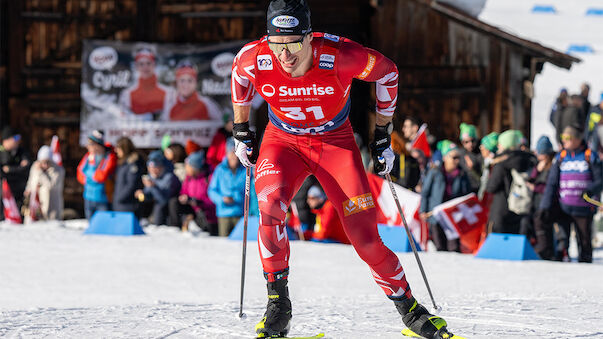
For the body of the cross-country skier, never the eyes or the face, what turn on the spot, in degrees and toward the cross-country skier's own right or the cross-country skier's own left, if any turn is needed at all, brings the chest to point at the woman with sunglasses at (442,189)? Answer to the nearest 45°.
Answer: approximately 180°

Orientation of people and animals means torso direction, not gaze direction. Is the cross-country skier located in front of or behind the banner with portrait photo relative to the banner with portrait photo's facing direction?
in front

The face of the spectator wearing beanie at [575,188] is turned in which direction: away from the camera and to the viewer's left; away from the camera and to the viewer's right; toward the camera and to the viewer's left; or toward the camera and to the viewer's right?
toward the camera and to the viewer's left

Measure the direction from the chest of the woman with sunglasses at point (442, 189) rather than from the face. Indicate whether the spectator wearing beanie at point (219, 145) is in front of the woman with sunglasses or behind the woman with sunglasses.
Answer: behind

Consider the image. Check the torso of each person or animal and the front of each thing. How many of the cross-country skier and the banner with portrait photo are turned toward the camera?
2

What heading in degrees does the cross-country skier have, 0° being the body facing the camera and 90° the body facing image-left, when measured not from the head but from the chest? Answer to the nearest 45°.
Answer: approximately 0°

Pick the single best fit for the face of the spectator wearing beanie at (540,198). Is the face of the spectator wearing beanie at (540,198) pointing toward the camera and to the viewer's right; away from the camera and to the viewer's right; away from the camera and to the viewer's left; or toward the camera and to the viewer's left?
toward the camera and to the viewer's left

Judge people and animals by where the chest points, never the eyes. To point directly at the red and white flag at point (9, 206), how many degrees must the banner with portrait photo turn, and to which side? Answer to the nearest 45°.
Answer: approximately 45° to its right

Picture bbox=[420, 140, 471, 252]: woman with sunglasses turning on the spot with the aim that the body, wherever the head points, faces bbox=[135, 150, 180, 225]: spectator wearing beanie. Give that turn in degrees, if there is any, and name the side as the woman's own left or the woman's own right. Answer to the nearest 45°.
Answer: approximately 135° to the woman's own right

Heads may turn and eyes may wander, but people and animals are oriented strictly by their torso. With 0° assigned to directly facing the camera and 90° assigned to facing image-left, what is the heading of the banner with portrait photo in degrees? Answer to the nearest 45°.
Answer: approximately 0°

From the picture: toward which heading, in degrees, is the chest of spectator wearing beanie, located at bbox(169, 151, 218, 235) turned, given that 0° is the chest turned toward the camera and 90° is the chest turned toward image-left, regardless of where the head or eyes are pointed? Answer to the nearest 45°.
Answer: approximately 45°

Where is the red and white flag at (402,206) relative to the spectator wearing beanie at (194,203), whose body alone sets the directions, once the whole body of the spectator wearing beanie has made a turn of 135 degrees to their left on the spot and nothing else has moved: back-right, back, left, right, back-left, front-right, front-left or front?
front-right

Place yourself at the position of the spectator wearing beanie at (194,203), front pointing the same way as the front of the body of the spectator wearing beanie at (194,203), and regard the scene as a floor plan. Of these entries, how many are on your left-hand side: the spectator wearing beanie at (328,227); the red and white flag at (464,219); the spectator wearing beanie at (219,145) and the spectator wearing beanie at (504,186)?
3
